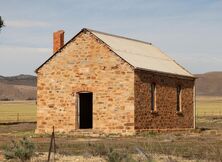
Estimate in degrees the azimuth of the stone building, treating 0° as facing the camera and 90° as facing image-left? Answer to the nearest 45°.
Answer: approximately 45°

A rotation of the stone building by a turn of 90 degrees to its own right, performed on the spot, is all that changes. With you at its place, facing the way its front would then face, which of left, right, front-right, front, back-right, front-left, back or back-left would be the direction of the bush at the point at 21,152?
back-left
